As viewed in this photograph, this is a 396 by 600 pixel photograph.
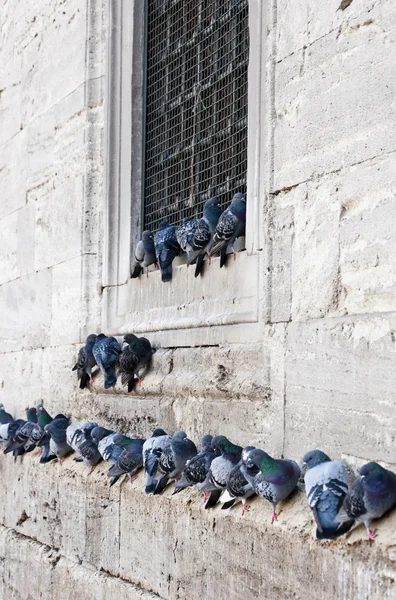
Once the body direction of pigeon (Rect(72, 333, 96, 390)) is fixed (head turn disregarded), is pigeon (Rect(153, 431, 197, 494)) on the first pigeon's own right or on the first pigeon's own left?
on the first pigeon's own right

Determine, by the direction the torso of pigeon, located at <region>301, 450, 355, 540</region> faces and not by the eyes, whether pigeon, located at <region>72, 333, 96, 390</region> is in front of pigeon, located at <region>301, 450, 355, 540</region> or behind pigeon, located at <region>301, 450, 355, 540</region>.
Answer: in front

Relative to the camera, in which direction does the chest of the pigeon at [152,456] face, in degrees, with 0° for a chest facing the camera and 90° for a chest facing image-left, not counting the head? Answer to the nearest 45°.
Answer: approximately 225°

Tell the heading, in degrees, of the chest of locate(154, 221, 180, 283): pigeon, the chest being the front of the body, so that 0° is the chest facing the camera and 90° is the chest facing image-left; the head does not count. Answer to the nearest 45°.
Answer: approximately 180°

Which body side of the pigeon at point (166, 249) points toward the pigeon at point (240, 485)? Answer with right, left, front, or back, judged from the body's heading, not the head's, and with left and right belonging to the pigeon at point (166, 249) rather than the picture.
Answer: back

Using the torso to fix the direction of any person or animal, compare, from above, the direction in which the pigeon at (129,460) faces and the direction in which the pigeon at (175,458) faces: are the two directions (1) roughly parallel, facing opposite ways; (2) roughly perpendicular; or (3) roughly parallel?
roughly parallel

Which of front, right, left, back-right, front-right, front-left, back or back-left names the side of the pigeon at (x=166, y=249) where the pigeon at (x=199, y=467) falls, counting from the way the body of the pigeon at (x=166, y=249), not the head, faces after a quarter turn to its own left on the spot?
left

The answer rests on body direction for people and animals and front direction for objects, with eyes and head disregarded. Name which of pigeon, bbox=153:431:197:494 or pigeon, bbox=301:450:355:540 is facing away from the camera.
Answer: pigeon, bbox=301:450:355:540

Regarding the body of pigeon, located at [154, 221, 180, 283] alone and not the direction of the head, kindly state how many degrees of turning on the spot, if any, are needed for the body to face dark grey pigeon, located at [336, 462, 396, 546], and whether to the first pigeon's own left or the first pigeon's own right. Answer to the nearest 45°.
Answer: approximately 180°
